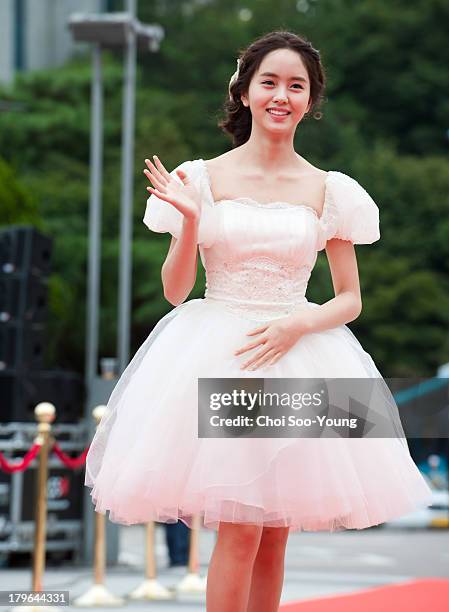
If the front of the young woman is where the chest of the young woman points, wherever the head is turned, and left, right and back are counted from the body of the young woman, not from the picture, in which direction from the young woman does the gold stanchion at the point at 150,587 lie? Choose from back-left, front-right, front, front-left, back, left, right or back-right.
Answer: back

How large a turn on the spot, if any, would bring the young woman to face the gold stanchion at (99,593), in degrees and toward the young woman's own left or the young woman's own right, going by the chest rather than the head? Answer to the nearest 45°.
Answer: approximately 180°

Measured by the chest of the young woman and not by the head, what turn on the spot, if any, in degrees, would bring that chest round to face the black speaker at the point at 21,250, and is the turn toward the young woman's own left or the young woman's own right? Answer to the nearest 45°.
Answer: approximately 180°

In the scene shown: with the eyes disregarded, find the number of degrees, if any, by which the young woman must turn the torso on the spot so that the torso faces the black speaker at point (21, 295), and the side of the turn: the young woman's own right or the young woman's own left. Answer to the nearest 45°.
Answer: approximately 180°

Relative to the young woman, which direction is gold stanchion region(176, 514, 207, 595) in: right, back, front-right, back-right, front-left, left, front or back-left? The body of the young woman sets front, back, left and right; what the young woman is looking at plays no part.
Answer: back

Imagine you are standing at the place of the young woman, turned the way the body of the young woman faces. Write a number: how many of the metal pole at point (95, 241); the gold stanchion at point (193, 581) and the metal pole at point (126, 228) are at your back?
3

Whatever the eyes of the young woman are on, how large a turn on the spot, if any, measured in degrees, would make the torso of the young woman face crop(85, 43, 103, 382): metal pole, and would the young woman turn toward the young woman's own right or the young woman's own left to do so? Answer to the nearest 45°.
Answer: approximately 180°

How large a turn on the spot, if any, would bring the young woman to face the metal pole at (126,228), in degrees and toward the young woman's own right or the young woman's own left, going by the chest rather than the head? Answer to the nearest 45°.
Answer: approximately 180°

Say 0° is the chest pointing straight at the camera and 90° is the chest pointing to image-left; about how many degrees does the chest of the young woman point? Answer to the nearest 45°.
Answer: approximately 0°

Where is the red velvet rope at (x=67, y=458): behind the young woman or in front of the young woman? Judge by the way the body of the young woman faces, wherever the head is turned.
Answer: behind
